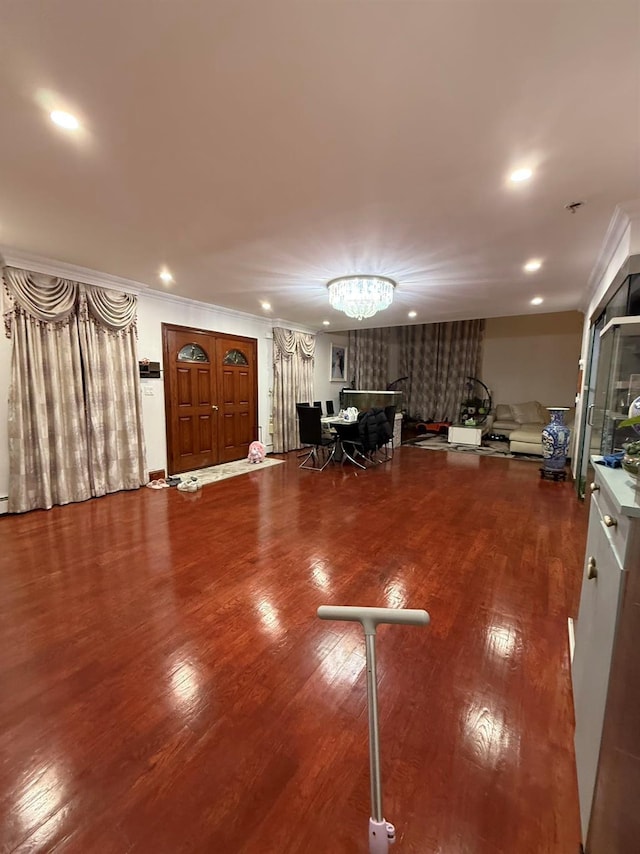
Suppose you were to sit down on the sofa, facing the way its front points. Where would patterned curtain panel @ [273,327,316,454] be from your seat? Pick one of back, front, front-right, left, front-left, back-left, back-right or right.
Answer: front-right

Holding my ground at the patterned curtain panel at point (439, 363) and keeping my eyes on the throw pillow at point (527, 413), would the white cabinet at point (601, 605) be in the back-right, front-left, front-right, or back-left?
front-right

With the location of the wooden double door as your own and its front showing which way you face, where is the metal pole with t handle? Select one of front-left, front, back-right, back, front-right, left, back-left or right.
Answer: front-right

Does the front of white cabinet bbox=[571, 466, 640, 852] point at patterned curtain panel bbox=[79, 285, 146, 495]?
yes

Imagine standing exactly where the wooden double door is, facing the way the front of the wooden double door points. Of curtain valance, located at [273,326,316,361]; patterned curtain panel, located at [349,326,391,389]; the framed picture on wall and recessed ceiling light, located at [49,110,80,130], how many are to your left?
3

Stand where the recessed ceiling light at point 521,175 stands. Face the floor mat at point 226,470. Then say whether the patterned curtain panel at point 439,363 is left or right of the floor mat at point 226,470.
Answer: right

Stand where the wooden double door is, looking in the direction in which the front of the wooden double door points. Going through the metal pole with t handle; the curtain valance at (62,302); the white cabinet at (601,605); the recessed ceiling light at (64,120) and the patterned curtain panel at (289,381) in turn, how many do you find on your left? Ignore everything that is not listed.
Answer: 1

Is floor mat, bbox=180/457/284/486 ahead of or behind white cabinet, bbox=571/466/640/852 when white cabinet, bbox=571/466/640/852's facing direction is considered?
ahead

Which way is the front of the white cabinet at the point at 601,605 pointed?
to the viewer's left

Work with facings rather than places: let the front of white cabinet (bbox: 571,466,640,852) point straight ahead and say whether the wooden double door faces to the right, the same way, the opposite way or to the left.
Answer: the opposite way

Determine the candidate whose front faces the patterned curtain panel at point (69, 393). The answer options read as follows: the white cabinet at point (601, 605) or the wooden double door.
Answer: the white cabinet

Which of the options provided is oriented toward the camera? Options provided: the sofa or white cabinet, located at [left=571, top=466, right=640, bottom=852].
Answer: the sofa

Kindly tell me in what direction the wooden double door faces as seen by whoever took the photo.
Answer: facing the viewer and to the right of the viewer

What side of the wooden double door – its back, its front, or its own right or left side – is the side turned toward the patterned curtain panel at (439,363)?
left

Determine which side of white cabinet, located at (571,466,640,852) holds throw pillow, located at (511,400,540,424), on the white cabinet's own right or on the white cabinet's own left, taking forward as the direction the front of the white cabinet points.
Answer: on the white cabinet's own right
